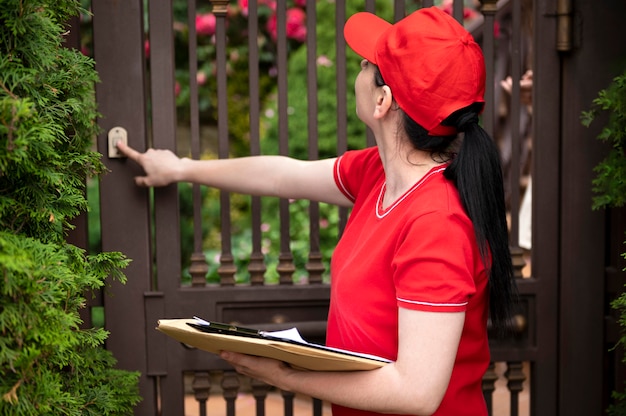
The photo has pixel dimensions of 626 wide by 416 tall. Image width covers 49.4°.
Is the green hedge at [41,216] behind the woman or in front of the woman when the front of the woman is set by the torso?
in front

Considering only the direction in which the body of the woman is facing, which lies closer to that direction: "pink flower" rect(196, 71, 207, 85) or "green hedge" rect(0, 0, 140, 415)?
the green hedge

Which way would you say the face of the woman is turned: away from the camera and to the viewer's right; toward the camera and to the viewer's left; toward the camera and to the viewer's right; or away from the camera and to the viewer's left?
away from the camera and to the viewer's left

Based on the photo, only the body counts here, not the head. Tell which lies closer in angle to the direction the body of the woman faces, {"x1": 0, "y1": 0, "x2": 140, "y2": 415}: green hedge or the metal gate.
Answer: the green hedge

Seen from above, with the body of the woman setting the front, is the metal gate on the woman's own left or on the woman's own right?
on the woman's own right

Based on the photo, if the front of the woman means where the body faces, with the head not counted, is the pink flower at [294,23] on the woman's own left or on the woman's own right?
on the woman's own right

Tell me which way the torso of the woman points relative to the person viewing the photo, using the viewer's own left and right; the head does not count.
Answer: facing to the left of the viewer

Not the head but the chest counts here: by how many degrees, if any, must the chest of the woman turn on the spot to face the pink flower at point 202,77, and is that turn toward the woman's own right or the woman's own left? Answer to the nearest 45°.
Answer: approximately 90° to the woman's own right
